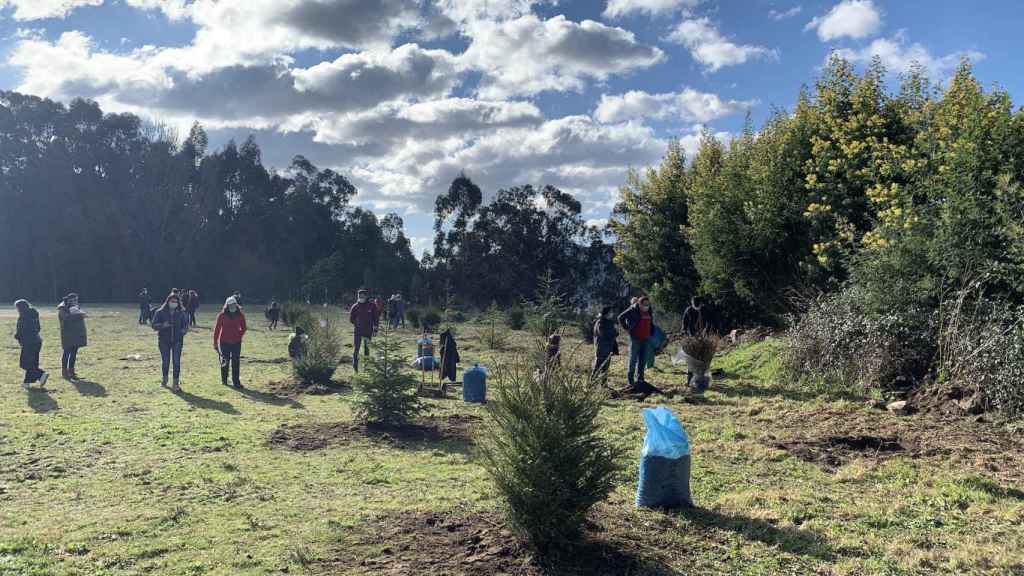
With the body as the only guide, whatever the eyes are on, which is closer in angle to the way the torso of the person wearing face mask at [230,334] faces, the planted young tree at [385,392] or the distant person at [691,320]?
the planted young tree

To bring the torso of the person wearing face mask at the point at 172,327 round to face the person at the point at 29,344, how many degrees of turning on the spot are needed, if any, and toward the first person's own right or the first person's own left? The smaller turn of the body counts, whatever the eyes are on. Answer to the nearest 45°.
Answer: approximately 90° to the first person's own right

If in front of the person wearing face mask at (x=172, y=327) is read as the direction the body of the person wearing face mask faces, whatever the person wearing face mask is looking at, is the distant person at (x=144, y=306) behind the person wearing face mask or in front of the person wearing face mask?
behind

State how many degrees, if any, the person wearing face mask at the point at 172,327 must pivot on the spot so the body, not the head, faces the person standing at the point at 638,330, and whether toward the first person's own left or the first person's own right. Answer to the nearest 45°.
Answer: approximately 45° to the first person's own left

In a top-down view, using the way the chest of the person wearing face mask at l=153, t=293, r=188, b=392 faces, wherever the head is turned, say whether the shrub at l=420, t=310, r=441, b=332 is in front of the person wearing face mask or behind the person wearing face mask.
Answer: behind

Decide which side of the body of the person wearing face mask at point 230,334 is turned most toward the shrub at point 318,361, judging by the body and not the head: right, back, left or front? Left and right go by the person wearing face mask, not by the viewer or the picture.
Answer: left

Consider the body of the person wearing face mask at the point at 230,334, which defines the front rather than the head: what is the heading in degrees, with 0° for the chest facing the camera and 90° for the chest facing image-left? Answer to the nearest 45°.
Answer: approximately 0°

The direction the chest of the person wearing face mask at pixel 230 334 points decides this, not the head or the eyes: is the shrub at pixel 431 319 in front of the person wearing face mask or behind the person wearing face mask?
behind

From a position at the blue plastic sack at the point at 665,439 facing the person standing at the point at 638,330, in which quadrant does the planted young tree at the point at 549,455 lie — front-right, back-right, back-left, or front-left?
back-left

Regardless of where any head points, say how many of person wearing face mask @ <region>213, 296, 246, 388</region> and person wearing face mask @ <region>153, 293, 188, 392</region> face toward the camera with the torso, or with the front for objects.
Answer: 2

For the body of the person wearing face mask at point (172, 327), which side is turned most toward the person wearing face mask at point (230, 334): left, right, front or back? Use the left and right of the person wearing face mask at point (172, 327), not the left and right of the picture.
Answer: left
